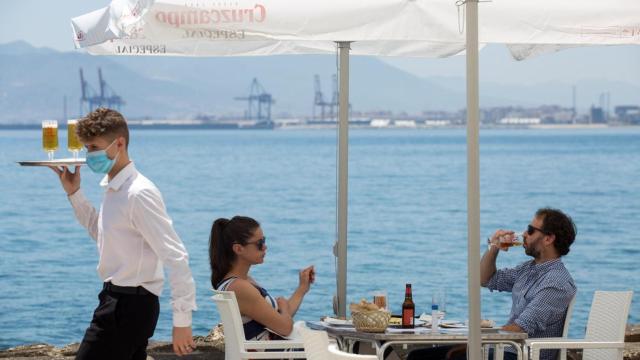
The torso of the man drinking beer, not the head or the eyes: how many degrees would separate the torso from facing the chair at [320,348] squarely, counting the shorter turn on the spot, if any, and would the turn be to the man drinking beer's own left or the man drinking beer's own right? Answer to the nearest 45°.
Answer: approximately 45° to the man drinking beer's own left

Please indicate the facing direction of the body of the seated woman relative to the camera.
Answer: to the viewer's right

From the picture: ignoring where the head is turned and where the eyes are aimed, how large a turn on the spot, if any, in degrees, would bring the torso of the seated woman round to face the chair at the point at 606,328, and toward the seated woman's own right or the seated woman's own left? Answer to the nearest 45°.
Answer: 0° — they already face it

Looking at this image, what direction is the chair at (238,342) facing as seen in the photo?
to the viewer's right

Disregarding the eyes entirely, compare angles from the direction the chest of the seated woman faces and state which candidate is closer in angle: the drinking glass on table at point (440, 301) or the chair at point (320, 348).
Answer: the drinking glass on table

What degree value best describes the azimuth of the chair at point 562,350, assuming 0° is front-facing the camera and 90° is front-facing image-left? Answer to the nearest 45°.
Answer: approximately 90°

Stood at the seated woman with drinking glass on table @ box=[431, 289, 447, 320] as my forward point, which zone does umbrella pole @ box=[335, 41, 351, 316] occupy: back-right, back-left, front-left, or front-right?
front-left

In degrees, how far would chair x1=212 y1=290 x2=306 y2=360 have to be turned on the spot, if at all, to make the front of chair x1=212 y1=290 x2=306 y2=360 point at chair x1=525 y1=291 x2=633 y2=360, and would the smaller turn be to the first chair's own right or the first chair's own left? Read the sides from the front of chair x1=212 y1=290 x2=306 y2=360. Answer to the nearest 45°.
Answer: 0° — it already faces it

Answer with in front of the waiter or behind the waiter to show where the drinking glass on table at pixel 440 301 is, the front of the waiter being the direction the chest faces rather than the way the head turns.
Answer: behind

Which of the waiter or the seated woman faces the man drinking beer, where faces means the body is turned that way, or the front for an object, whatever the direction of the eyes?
the seated woman

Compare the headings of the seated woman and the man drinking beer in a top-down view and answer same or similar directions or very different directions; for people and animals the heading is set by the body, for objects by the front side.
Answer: very different directions

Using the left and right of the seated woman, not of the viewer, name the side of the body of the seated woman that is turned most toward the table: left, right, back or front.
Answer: front

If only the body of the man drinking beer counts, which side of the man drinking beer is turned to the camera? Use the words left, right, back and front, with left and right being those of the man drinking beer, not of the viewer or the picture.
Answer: left

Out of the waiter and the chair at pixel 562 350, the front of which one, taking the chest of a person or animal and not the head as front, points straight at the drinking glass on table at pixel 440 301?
the chair

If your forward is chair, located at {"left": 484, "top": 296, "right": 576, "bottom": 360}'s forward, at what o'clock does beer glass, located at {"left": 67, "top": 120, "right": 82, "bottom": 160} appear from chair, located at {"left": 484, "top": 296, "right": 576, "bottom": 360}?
The beer glass is roughly at 11 o'clock from the chair.

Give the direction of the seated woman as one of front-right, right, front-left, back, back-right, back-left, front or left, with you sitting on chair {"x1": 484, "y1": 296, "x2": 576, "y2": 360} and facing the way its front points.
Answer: front

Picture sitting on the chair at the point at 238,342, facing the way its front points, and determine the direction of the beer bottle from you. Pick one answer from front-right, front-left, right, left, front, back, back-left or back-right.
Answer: front
